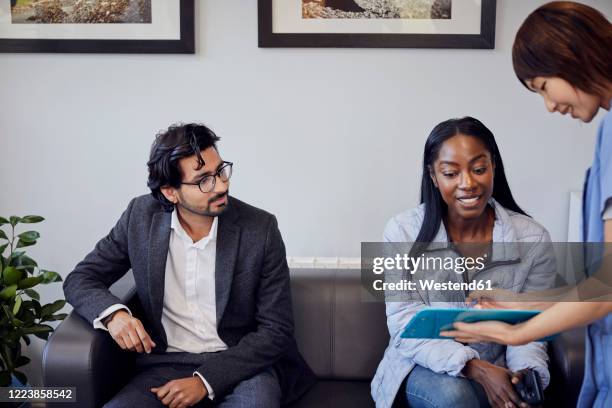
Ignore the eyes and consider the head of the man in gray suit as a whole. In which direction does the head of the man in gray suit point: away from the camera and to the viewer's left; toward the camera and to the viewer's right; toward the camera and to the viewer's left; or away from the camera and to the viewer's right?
toward the camera and to the viewer's right

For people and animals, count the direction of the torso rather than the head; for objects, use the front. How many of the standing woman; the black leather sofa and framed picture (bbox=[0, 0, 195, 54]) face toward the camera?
2

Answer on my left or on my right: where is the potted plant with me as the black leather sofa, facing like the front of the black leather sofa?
on my right

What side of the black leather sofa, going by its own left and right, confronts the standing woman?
left

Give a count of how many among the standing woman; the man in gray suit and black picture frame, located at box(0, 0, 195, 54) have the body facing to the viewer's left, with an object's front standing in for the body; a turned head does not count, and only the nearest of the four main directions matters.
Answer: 1

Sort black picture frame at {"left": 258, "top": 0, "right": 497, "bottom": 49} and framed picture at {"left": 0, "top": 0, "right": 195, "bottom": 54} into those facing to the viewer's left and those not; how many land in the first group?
0

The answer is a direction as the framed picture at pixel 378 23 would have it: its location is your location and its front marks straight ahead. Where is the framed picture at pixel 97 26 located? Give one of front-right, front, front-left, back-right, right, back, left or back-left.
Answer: right

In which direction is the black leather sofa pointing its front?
toward the camera

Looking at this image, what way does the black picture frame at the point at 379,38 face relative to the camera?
toward the camera

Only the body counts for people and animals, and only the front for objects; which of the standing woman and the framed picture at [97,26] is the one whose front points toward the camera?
the framed picture

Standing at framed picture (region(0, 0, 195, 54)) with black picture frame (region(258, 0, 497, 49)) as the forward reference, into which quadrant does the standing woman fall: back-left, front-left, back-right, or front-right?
front-right
